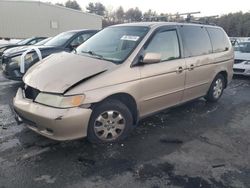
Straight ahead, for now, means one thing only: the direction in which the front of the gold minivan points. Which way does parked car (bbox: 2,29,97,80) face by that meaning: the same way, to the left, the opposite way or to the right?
the same way

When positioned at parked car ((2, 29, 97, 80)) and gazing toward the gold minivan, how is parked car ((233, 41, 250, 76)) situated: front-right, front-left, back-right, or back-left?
front-left

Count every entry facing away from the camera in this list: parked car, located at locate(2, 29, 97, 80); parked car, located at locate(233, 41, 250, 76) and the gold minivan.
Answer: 0

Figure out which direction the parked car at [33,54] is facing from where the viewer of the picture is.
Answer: facing the viewer and to the left of the viewer

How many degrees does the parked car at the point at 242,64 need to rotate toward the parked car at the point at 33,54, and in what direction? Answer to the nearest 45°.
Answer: approximately 45° to its right

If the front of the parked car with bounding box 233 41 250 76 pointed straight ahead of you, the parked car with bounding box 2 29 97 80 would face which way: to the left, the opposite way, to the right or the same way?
the same way

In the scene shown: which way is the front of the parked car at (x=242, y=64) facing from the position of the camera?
facing the viewer

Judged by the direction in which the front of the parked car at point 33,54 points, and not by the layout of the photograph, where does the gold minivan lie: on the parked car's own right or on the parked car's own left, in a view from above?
on the parked car's own left

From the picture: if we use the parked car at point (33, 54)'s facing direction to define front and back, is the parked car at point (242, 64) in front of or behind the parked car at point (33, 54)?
behind

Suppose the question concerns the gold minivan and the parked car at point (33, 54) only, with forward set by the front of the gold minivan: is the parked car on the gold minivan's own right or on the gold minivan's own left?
on the gold minivan's own right

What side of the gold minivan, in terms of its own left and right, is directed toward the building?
right

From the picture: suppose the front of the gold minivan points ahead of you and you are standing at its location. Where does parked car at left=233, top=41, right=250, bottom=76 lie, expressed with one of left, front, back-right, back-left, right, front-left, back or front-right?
back

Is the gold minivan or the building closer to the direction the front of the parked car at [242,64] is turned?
the gold minivan

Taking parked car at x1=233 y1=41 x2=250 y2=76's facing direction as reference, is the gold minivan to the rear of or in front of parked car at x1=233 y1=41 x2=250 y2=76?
in front
